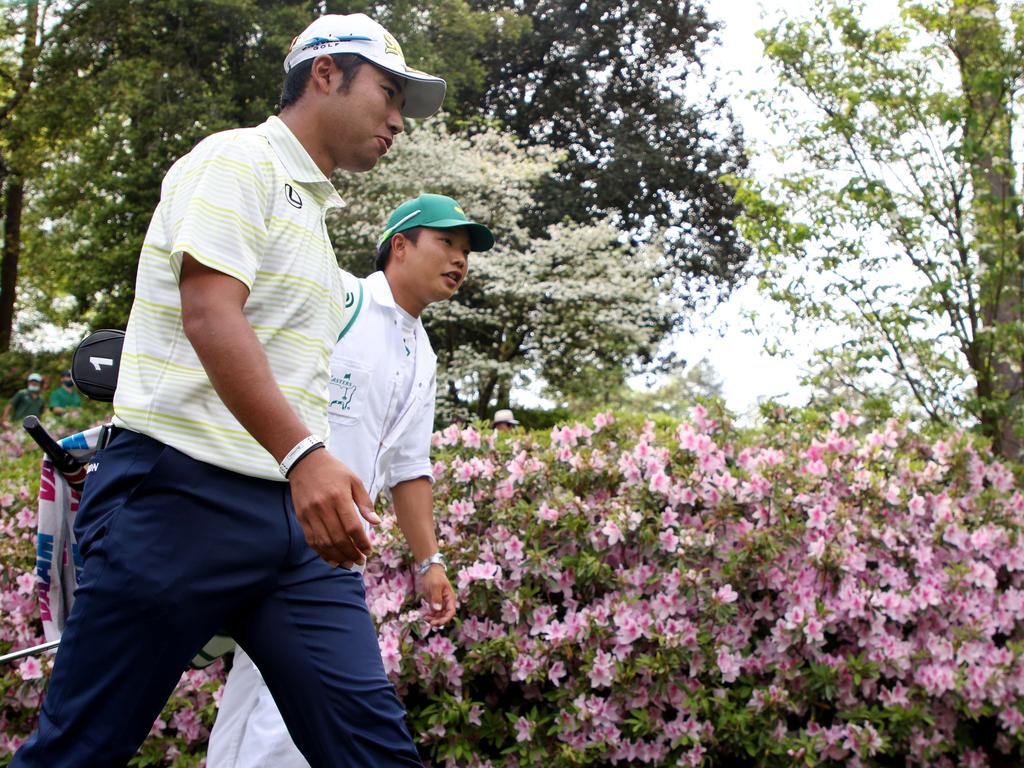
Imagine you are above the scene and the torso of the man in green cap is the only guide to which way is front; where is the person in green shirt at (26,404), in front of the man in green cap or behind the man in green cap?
behind

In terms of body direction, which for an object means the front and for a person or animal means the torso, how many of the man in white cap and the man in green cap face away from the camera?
0

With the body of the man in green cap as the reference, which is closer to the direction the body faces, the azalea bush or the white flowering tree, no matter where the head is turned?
the azalea bush

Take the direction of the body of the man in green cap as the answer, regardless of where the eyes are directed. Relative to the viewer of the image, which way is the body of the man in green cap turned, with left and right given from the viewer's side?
facing the viewer and to the right of the viewer

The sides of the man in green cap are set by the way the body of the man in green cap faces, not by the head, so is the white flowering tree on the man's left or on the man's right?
on the man's left

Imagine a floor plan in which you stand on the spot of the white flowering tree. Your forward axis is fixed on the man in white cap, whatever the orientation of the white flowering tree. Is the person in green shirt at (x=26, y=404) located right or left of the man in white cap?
right

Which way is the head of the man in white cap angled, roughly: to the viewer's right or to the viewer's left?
to the viewer's right

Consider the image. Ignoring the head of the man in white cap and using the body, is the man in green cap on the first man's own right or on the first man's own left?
on the first man's own left

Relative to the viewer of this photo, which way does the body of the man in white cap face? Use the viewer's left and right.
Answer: facing to the right of the viewer

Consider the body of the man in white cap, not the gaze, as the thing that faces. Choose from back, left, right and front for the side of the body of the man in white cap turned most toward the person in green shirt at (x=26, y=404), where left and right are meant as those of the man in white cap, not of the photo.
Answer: left

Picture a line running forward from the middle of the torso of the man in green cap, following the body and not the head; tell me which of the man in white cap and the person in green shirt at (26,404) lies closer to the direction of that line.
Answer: the man in white cap

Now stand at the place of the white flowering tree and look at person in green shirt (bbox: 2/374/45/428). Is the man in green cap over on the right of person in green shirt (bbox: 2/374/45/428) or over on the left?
left
